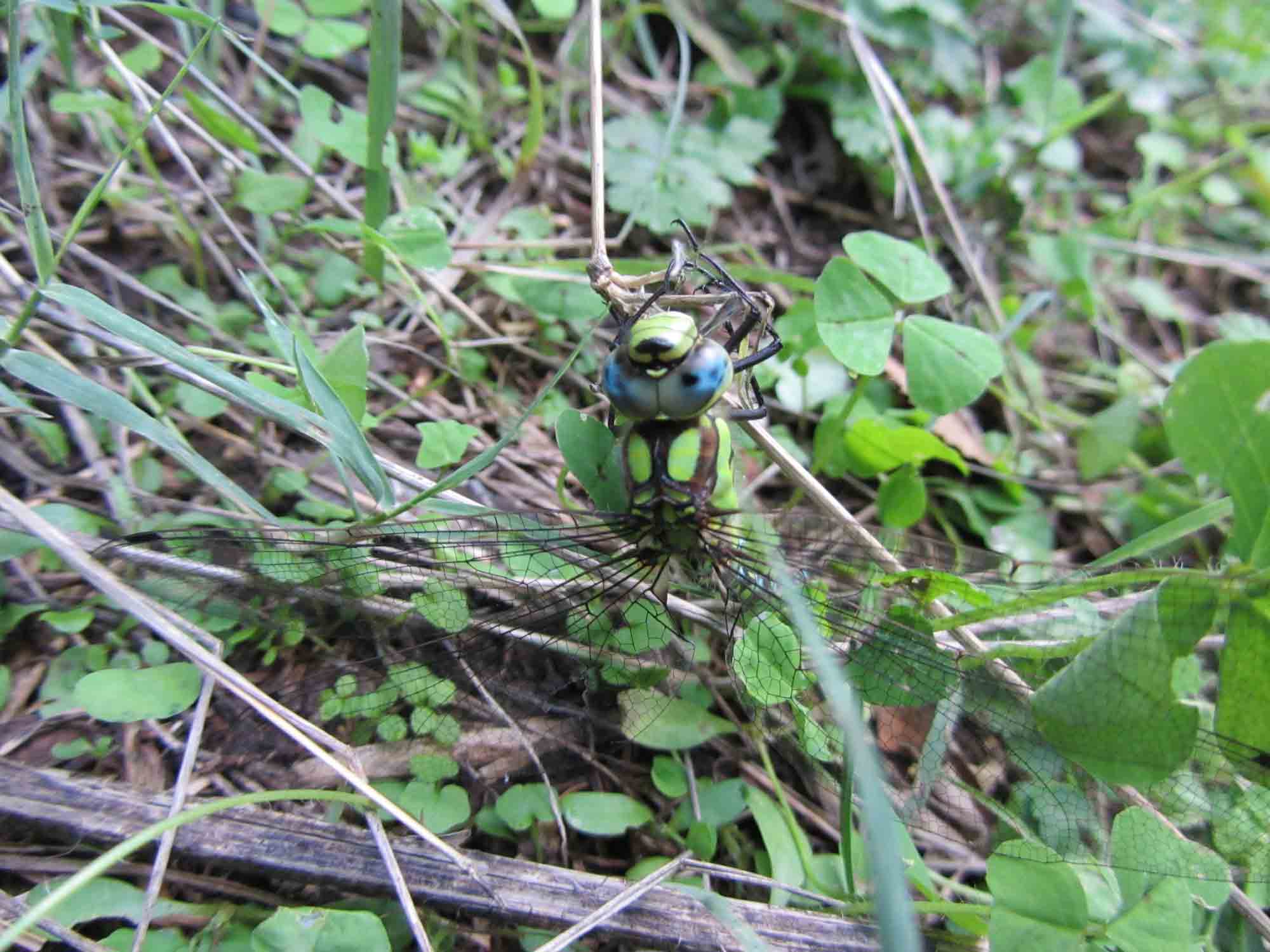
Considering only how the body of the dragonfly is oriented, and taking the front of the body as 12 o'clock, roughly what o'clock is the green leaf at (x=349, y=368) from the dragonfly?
The green leaf is roughly at 9 o'clock from the dragonfly.

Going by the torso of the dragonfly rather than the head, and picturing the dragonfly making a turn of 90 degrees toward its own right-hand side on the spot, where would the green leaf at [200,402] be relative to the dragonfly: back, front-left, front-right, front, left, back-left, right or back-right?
back

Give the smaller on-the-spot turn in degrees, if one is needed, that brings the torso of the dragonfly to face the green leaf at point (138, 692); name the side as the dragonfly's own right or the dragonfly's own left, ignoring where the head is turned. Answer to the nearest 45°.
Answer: approximately 90° to the dragonfly's own left

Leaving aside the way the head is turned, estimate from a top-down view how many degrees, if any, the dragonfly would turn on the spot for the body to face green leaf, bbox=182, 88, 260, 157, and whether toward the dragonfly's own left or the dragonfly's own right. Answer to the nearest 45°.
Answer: approximately 90° to the dragonfly's own left

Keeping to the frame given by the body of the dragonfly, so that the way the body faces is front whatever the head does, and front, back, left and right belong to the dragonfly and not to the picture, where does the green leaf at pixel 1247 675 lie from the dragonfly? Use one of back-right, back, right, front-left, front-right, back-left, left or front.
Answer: right

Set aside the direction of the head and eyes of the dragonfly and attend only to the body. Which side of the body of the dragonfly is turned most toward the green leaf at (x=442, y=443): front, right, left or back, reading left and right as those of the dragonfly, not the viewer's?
left

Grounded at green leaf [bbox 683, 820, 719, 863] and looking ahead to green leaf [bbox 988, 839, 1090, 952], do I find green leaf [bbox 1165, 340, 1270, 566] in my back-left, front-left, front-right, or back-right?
front-left

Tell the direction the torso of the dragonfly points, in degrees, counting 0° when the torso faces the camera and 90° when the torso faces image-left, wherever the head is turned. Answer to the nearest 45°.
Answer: approximately 180°

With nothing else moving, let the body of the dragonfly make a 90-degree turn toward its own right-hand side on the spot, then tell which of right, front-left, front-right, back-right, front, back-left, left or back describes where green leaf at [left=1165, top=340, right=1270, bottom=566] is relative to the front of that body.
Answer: front

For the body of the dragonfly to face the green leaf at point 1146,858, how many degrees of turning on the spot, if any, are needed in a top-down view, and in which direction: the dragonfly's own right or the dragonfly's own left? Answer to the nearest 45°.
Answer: approximately 90° to the dragonfly's own right

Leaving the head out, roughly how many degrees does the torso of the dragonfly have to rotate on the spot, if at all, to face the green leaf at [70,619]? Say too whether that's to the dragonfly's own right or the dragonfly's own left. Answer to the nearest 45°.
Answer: approximately 90° to the dragonfly's own left

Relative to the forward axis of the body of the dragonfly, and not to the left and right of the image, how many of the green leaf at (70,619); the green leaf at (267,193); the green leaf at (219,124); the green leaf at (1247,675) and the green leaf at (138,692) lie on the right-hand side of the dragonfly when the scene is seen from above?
1

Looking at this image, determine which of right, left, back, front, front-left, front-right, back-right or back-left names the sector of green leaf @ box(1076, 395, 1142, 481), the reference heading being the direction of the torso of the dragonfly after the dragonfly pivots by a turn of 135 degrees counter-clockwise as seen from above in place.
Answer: back

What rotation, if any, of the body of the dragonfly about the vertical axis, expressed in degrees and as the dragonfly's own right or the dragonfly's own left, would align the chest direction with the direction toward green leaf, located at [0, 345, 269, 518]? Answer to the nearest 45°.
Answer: approximately 90° to the dragonfly's own left

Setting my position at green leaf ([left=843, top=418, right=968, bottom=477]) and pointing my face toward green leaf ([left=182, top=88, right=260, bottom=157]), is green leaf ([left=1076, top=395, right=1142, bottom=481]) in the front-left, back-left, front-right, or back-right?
back-right
